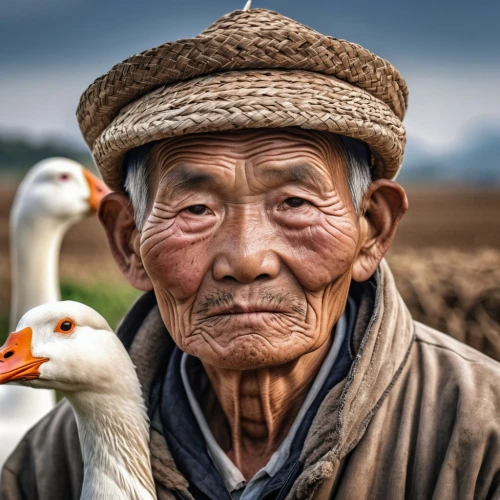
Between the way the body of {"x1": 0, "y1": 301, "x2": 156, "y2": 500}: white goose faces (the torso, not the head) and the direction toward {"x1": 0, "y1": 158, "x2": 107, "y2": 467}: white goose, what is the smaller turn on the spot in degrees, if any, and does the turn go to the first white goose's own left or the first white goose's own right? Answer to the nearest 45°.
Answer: approximately 90° to the first white goose's own right

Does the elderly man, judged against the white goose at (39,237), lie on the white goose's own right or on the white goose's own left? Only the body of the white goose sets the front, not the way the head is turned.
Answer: on the white goose's own right

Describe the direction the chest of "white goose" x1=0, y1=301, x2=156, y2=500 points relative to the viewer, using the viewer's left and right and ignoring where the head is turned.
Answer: facing to the left of the viewer

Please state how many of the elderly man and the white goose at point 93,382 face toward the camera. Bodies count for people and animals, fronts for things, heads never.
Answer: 1

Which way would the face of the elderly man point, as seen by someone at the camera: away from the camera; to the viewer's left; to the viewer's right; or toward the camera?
toward the camera

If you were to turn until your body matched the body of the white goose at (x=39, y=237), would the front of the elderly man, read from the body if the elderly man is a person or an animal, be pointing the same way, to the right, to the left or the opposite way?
to the right

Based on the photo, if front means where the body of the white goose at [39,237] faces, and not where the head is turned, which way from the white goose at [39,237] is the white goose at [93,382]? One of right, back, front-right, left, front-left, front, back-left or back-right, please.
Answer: right

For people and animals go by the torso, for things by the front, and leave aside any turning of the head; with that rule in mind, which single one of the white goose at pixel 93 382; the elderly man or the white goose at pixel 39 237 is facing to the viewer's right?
the white goose at pixel 39 237

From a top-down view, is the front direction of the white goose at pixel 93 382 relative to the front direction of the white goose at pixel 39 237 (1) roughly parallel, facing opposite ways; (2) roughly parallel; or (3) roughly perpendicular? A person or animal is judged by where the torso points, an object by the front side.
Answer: roughly parallel, facing opposite ways

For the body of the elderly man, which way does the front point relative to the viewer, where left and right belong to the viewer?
facing the viewer

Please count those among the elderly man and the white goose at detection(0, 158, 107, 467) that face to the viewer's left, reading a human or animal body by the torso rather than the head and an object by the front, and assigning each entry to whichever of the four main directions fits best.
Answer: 0

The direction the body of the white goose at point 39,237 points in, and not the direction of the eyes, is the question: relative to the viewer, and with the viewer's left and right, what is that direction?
facing to the right of the viewer
